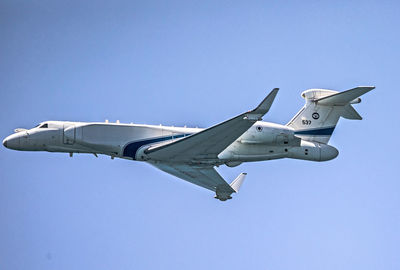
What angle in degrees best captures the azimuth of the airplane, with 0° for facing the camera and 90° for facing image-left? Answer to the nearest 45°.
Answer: approximately 90°
